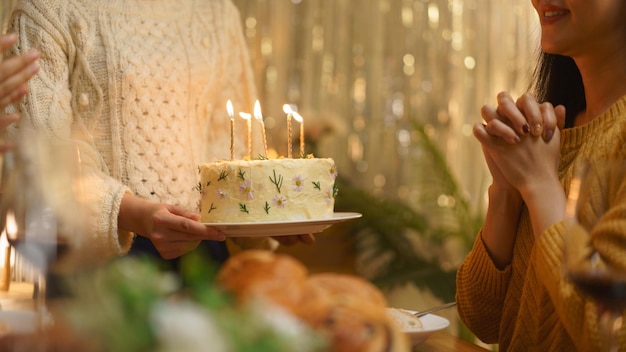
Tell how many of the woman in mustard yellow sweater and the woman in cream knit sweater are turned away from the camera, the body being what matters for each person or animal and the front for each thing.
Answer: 0

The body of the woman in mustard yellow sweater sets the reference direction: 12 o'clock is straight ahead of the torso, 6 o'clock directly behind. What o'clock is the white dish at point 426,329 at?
The white dish is roughly at 11 o'clock from the woman in mustard yellow sweater.

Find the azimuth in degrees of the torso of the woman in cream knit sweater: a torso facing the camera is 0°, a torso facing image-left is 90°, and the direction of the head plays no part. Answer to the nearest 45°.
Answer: approximately 315°

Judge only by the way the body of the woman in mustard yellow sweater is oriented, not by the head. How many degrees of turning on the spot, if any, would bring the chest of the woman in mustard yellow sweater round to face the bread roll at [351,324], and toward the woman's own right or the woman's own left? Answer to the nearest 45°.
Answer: approximately 45° to the woman's own left

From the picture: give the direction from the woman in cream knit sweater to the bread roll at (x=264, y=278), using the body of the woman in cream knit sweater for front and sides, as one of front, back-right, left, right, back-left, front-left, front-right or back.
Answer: front-right

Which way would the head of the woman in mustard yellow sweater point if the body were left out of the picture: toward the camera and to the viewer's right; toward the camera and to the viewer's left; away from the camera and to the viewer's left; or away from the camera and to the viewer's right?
toward the camera and to the viewer's left

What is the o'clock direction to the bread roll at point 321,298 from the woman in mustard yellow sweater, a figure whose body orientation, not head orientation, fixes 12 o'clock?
The bread roll is roughly at 11 o'clock from the woman in mustard yellow sweater.

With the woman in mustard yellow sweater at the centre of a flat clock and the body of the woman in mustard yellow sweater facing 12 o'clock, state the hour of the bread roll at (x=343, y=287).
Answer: The bread roll is roughly at 11 o'clock from the woman in mustard yellow sweater.
